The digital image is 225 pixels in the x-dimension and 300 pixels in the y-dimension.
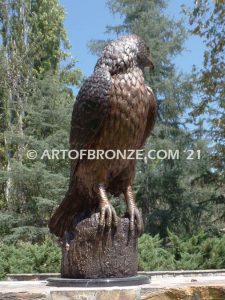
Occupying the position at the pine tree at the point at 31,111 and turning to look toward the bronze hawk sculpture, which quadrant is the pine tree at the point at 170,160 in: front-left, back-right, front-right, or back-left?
front-left

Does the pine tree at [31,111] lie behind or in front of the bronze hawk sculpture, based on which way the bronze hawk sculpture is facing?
behind

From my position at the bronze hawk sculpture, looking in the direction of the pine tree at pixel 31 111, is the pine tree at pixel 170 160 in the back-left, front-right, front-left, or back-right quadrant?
front-right

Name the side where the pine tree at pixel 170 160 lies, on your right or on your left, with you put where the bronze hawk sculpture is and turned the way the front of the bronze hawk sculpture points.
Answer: on your left
